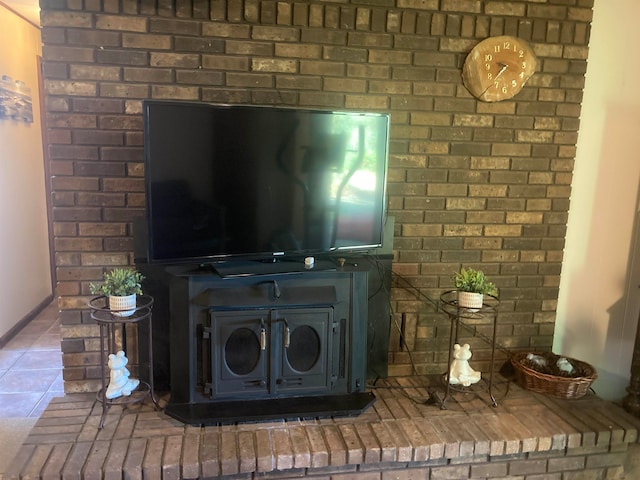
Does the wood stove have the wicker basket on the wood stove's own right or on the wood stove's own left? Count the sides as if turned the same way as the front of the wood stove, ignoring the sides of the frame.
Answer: on the wood stove's own left

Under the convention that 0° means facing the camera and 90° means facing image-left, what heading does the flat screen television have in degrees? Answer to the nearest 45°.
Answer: approximately 315°

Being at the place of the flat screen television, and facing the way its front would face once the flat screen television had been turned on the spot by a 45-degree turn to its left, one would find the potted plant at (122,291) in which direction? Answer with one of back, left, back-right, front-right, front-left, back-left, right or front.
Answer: back

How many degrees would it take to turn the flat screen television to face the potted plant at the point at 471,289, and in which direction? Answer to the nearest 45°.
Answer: approximately 45° to its left

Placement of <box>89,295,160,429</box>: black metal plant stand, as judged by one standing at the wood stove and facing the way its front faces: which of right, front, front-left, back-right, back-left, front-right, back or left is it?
right

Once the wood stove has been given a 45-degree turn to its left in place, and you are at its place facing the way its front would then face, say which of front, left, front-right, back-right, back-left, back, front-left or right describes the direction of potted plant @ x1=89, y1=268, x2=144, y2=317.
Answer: back-right

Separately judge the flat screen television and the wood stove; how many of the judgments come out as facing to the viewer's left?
0

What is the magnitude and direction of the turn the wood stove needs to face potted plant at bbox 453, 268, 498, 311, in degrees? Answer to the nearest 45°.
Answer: approximately 90° to its left

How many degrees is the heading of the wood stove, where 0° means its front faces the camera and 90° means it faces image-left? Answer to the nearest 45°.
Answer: approximately 0°
